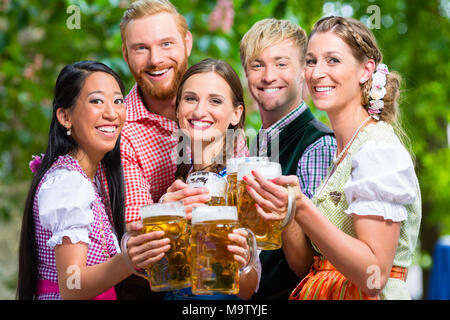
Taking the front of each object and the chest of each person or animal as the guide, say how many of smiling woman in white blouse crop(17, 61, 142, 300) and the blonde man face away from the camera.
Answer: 0

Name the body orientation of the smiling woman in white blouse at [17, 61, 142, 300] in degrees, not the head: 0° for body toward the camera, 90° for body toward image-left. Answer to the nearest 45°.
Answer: approximately 315°

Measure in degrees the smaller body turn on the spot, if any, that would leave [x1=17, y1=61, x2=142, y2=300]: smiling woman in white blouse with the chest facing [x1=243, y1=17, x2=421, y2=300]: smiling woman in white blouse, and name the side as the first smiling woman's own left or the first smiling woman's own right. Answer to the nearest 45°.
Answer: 0° — they already face them
